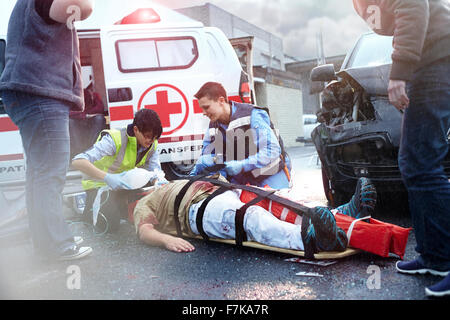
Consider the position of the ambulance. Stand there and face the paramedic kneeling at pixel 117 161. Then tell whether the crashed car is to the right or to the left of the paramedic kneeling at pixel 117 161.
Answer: left

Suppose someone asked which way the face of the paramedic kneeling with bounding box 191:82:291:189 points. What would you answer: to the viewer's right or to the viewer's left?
to the viewer's left

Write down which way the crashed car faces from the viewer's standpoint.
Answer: facing the viewer

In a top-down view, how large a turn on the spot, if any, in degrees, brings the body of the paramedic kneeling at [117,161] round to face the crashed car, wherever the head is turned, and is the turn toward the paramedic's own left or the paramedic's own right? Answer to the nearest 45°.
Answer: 0° — they already face it

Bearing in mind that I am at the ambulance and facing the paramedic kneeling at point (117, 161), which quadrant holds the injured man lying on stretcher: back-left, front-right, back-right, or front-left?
front-left

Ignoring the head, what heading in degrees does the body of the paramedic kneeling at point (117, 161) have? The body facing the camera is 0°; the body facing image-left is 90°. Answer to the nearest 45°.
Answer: approximately 315°

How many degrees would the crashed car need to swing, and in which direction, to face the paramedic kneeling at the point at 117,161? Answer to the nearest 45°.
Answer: approximately 90° to its right

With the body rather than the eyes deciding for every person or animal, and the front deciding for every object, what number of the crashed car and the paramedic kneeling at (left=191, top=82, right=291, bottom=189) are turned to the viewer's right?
0

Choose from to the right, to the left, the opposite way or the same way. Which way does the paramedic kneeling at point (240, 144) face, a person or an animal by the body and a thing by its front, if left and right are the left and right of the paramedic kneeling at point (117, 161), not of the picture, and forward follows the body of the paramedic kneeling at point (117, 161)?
to the right

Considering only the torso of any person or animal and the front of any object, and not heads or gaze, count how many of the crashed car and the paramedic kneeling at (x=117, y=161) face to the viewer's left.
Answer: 0

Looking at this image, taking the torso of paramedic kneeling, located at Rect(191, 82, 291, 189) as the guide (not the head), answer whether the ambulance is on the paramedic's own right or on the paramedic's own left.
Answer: on the paramedic's own right

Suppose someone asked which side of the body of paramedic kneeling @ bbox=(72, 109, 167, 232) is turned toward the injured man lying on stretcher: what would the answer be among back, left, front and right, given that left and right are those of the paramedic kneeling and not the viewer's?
front

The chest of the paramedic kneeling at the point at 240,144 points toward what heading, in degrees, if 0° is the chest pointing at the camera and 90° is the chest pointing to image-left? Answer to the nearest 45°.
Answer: approximately 45°

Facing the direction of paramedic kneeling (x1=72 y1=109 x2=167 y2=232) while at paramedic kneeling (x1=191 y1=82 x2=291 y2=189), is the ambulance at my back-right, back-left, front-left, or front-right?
front-right

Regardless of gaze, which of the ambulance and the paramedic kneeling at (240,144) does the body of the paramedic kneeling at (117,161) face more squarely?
the paramedic kneeling
